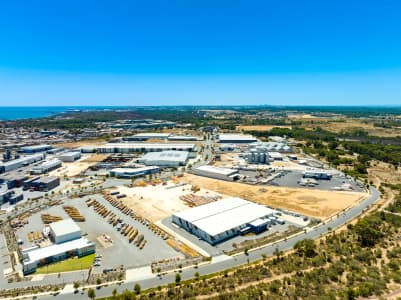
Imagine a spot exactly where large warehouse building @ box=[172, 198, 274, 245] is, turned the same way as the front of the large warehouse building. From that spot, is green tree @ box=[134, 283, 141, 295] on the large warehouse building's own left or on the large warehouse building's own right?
on the large warehouse building's own right

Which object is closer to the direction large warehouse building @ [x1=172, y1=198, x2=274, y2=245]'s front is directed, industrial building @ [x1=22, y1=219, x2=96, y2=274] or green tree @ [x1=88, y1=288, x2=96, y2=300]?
the green tree

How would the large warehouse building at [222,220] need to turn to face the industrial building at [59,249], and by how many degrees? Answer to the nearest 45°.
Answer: approximately 90° to its right
